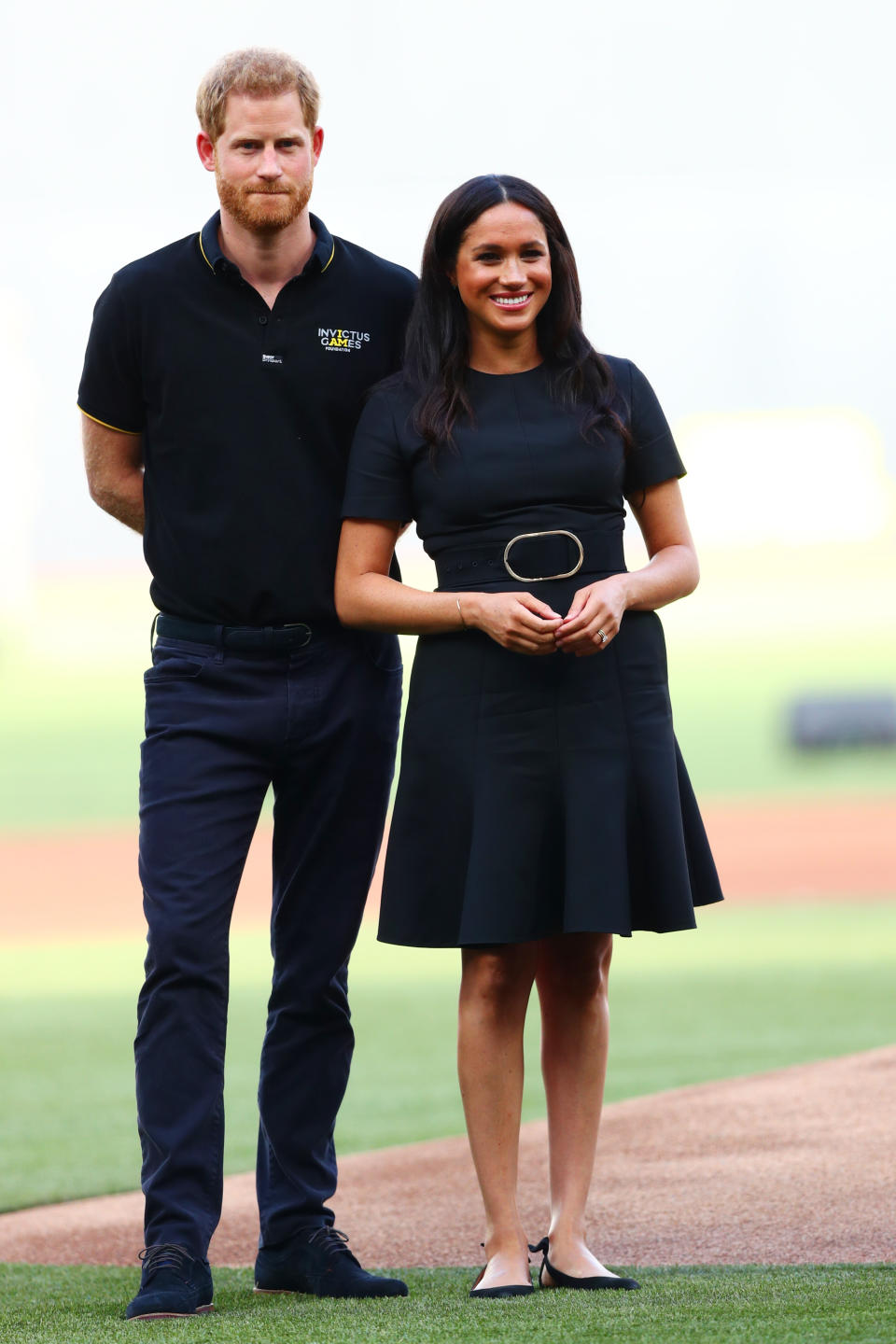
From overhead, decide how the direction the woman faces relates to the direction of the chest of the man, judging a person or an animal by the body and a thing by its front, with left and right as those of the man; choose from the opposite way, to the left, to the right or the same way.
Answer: the same way

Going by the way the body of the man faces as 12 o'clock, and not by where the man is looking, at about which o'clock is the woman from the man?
The woman is roughly at 10 o'clock from the man.

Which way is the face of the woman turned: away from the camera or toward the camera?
toward the camera

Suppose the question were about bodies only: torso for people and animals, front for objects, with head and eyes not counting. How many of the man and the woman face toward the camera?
2

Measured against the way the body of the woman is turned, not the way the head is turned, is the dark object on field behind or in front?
behind

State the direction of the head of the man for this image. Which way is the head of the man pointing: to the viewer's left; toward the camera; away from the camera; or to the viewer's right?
toward the camera

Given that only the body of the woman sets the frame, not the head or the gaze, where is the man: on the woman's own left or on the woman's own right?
on the woman's own right

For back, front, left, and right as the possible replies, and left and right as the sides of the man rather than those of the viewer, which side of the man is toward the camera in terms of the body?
front

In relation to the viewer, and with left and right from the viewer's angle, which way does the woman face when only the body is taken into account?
facing the viewer

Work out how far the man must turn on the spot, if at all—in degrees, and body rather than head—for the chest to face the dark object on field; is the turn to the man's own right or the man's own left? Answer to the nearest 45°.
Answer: approximately 180°
